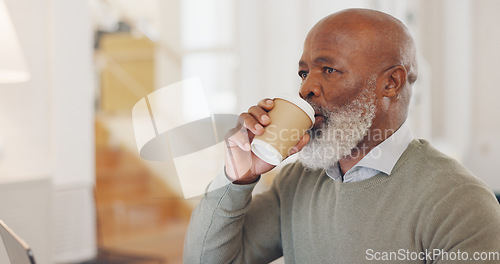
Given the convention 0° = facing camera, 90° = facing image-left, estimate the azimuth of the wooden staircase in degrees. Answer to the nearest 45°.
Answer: approximately 0°
